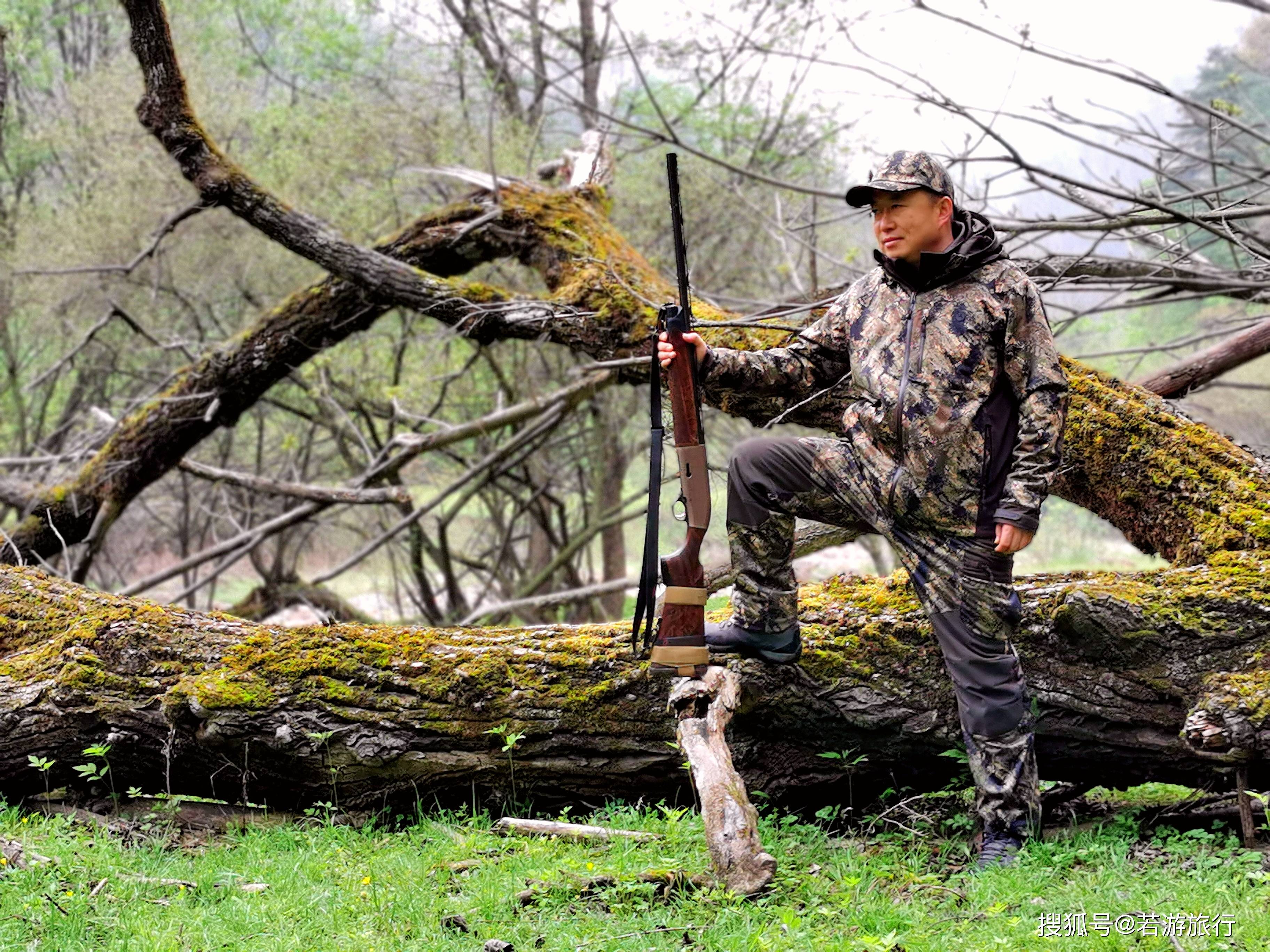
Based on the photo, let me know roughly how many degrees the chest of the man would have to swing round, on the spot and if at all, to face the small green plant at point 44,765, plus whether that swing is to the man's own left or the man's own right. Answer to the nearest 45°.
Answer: approximately 45° to the man's own right

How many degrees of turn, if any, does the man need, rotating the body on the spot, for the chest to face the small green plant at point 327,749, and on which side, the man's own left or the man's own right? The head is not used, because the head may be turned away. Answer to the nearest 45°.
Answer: approximately 45° to the man's own right

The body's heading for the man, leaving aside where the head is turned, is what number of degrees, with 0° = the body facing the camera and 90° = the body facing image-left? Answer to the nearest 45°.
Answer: approximately 45°

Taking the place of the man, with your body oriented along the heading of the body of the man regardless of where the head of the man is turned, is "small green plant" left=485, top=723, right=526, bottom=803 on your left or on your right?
on your right

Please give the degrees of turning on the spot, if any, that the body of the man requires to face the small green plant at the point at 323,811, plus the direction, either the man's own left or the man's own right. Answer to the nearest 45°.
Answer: approximately 45° to the man's own right

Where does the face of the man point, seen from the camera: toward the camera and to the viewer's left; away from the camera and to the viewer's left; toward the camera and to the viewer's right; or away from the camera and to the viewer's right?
toward the camera and to the viewer's left

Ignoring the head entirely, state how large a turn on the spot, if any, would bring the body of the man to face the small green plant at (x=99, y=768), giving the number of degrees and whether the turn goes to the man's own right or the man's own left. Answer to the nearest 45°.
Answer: approximately 45° to the man's own right
